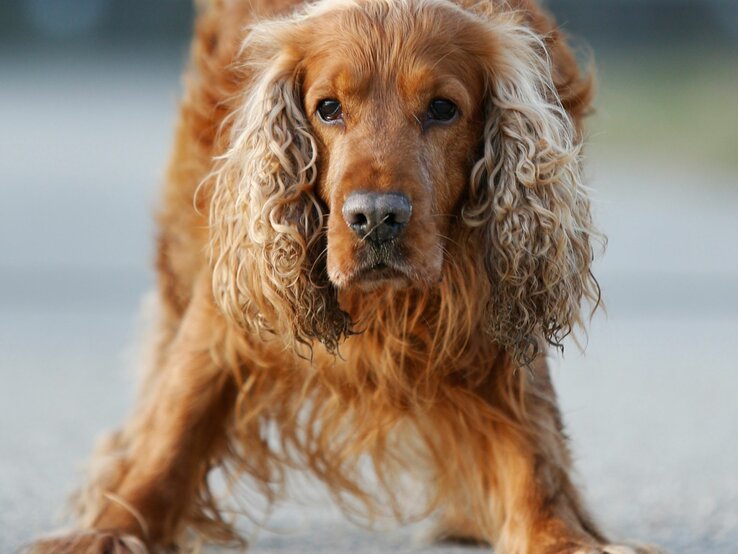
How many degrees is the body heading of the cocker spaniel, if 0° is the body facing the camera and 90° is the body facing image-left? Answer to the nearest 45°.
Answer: approximately 0°
